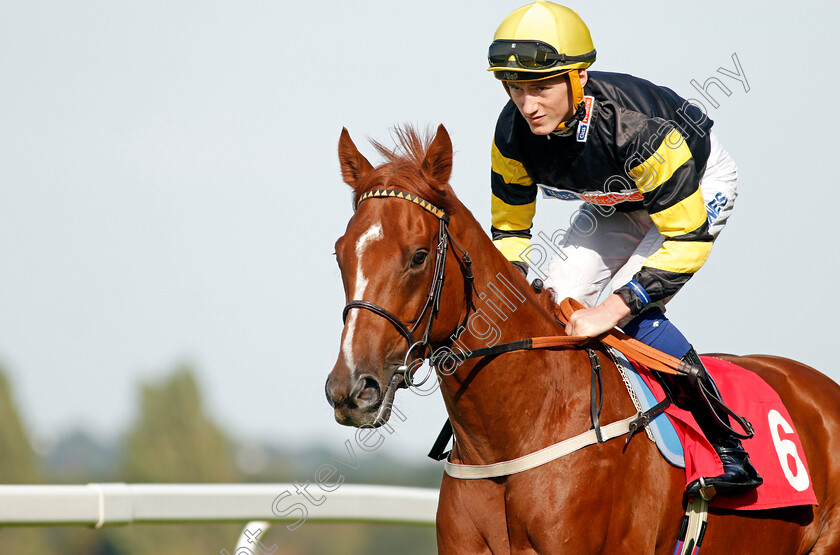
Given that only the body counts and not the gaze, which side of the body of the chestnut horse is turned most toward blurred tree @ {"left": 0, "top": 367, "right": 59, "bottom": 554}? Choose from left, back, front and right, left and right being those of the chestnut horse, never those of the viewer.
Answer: right

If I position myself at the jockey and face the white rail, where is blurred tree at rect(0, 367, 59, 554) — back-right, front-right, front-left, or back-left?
front-right

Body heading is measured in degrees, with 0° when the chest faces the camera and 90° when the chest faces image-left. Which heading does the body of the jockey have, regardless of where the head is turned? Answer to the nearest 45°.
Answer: approximately 45°

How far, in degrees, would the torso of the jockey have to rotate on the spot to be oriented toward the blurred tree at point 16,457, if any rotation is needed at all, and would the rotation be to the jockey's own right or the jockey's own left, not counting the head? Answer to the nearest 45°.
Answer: approximately 90° to the jockey's own right

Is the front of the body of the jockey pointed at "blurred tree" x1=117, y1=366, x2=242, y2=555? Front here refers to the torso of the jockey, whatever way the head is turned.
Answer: no
